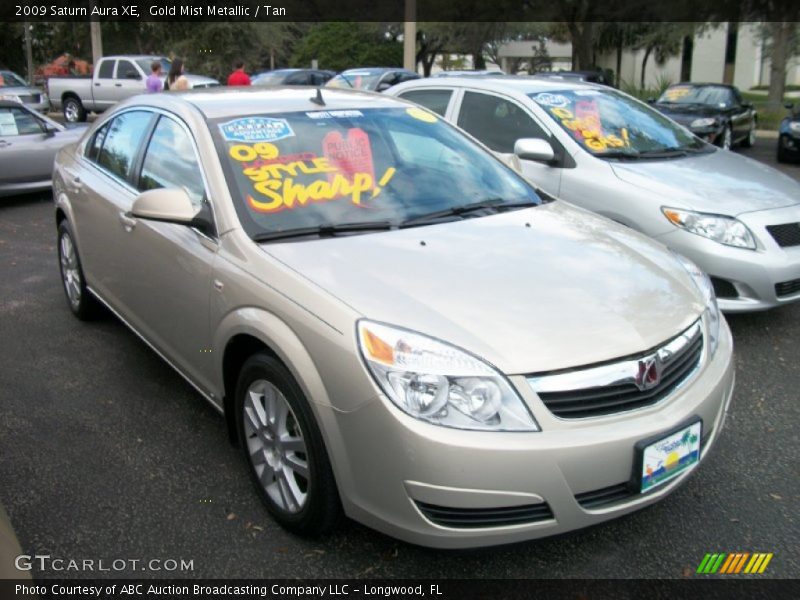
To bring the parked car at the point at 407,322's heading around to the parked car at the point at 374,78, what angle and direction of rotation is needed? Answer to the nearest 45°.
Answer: approximately 135° to its left

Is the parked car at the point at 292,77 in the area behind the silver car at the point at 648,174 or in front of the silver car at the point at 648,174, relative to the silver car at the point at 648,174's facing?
behind

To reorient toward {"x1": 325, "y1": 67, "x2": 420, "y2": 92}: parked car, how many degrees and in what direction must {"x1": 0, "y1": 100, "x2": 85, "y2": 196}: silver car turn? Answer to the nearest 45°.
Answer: approximately 45° to its left

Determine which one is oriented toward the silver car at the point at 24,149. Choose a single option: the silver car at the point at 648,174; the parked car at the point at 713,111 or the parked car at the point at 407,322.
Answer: the parked car at the point at 713,111

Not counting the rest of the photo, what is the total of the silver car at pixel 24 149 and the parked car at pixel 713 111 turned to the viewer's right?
1

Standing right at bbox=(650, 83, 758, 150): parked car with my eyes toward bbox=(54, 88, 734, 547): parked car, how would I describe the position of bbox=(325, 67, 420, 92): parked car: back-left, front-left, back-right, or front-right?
back-right

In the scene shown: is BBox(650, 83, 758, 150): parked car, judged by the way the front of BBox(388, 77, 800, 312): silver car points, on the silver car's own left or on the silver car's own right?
on the silver car's own left

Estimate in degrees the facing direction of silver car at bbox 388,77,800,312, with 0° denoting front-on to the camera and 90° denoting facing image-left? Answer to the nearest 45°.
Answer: approximately 315°
